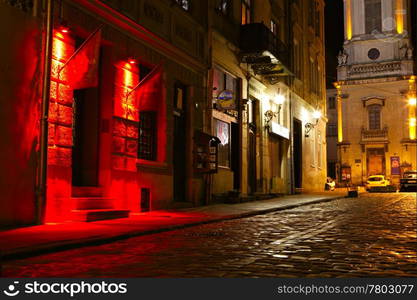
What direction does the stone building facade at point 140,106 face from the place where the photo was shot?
facing the viewer and to the right of the viewer

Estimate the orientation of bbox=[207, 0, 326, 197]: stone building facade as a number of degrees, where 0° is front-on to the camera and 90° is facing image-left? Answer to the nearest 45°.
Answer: approximately 315°

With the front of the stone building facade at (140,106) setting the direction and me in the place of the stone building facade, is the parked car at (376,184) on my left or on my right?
on my left

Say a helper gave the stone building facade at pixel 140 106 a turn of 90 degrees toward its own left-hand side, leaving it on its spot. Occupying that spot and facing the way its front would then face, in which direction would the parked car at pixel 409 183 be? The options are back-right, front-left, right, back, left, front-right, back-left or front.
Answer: front

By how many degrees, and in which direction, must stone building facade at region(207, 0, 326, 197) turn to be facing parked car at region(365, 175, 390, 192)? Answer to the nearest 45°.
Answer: approximately 90° to its left

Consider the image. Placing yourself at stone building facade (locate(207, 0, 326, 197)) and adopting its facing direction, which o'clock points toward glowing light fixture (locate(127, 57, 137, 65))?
The glowing light fixture is roughly at 2 o'clock from the stone building facade.
